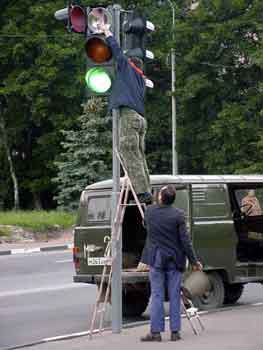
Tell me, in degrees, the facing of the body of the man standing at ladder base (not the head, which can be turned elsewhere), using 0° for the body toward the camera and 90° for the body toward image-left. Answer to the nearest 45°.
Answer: approximately 135°

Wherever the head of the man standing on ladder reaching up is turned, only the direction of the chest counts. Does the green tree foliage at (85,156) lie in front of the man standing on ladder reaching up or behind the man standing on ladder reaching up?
in front

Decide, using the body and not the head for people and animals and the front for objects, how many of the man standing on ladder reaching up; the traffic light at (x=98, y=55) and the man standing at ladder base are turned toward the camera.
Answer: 1

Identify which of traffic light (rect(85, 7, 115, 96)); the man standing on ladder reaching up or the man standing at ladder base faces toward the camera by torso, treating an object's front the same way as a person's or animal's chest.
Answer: the traffic light

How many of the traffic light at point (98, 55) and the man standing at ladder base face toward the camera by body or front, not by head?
1

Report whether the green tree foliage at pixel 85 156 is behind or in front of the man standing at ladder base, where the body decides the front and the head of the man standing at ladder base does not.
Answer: in front

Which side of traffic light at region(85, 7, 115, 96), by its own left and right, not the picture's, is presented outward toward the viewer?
front

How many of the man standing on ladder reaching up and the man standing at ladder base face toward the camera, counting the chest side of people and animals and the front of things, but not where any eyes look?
0

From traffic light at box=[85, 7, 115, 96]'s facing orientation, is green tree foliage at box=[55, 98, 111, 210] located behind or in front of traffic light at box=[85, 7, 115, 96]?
behind

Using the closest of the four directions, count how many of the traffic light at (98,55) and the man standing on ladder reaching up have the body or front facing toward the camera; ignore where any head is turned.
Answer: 1

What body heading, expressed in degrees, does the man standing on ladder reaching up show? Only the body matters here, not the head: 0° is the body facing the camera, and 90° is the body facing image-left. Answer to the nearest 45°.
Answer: approximately 135°
